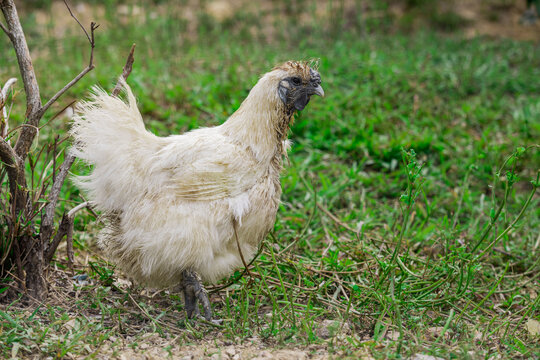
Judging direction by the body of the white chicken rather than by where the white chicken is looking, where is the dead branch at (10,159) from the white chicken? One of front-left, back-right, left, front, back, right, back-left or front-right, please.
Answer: back

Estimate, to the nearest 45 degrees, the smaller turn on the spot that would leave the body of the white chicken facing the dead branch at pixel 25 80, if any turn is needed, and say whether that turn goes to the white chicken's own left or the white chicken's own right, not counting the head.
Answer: approximately 180°

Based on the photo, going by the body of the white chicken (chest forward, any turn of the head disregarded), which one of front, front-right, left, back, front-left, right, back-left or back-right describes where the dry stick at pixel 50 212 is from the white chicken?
back

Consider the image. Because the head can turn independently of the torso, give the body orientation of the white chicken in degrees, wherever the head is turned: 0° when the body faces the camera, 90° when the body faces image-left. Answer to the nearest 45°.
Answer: approximately 270°
